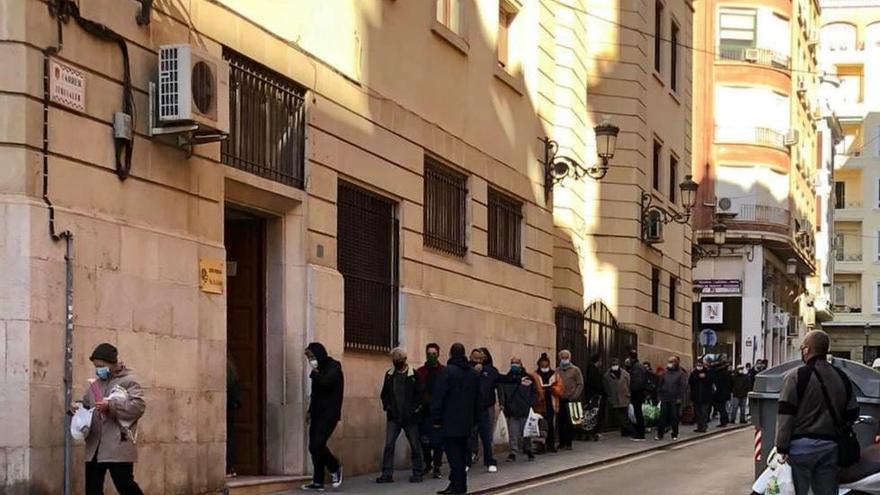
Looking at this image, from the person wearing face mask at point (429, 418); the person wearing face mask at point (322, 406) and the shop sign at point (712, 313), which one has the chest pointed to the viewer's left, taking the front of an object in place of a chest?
the person wearing face mask at point (322, 406)

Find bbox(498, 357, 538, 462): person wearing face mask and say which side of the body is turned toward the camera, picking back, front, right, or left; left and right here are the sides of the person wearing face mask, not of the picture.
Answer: front

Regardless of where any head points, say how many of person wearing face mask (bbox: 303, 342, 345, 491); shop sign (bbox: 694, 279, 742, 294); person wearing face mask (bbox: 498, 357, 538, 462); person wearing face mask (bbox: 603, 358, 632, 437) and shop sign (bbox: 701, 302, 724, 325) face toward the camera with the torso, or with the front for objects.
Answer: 4

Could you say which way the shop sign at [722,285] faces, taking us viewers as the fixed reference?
facing the viewer

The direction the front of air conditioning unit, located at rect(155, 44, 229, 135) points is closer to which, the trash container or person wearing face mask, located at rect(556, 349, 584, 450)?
the trash container

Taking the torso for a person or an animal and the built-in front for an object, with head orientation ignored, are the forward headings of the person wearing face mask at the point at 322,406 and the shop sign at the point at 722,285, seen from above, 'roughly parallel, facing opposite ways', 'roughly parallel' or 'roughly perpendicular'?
roughly perpendicular

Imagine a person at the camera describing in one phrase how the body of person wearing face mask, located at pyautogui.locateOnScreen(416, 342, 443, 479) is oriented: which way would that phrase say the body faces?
toward the camera

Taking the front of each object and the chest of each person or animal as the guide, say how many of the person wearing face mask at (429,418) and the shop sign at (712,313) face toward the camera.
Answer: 2

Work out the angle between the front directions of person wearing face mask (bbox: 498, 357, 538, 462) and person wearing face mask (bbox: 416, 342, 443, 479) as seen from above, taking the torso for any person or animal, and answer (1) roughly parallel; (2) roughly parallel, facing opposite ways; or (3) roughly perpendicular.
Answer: roughly parallel

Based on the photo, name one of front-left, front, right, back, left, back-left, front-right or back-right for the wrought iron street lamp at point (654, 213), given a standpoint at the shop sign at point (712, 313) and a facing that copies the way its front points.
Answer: front

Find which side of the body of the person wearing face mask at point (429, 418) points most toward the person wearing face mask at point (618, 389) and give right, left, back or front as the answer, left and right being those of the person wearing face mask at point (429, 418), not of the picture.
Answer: back

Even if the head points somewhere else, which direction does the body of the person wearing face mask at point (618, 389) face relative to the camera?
toward the camera
